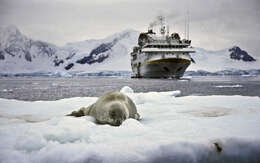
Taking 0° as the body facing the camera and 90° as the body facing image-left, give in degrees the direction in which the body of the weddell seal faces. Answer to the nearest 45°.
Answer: approximately 315°

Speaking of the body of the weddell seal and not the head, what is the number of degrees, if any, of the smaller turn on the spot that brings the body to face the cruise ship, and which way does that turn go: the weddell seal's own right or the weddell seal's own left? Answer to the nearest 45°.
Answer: approximately 135° to the weddell seal's own left
